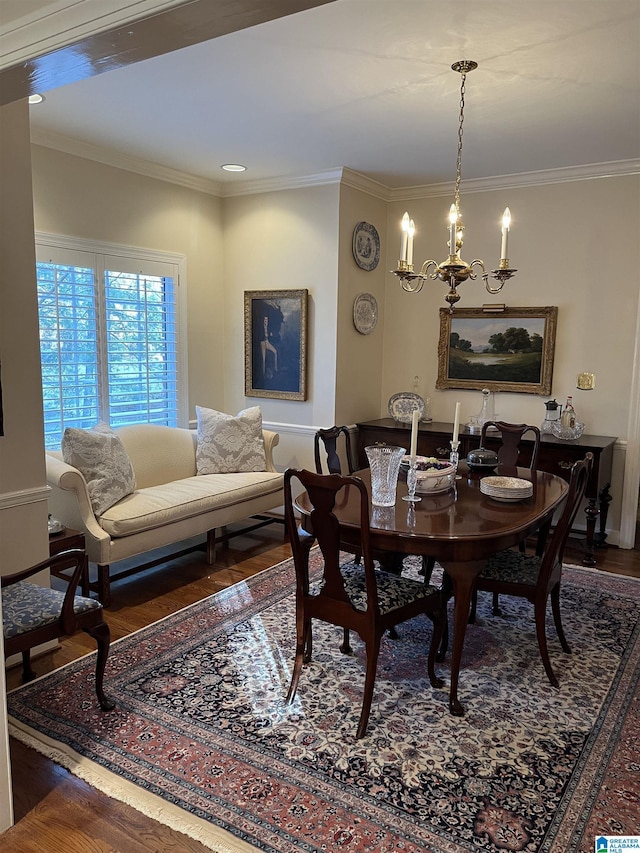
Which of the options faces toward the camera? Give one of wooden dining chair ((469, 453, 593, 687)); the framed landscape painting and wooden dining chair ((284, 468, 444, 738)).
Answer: the framed landscape painting

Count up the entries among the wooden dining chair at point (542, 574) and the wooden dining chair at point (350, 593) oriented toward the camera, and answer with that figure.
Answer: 0

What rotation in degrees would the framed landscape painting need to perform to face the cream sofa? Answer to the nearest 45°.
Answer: approximately 45° to its right

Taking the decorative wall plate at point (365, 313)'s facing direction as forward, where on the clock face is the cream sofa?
The cream sofa is roughly at 3 o'clock from the decorative wall plate.

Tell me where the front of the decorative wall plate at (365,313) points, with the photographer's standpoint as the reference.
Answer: facing the viewer and to the right of the viewer

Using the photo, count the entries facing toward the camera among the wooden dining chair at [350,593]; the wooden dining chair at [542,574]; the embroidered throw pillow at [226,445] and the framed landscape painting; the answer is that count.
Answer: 2

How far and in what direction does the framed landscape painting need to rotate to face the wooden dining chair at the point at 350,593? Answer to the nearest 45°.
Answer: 0° — it already faces it

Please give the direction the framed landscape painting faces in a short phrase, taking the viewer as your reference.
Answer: facing the viewer

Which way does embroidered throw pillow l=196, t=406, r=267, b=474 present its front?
toward the camera

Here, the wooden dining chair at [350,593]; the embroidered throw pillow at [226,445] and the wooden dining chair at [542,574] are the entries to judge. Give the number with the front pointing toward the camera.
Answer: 1

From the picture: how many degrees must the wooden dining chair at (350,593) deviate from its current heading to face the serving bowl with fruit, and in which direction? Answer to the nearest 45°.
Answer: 0° — it already faces it

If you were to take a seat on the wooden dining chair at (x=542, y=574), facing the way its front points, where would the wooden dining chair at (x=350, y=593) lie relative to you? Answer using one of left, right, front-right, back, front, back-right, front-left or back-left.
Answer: left

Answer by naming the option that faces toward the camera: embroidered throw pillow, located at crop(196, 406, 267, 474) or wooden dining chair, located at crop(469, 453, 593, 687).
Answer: the embroidered throw pillow

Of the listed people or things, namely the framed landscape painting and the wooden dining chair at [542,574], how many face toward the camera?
1

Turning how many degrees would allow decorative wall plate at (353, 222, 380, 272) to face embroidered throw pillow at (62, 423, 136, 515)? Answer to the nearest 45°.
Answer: approximately 90° to its right
